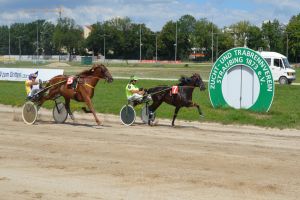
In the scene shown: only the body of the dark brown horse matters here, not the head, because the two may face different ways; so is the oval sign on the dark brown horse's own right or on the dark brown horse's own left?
on the dark brown horse's own left

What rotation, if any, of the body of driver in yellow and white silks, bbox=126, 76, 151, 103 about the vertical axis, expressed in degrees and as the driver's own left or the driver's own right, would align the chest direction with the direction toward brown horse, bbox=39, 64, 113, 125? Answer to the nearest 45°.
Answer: approximately 180°

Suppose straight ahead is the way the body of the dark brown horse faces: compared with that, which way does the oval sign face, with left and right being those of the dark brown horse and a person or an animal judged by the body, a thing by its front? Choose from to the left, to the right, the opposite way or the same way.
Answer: to the right

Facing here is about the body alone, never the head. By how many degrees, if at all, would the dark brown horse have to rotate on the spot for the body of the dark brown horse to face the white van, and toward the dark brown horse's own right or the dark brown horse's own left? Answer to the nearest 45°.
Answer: approximately 90° to the dark brown horse's own left

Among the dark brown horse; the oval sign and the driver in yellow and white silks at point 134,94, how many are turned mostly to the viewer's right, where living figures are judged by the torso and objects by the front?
2

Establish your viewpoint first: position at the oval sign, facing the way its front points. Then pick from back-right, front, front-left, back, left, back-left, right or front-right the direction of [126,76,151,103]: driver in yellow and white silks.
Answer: front-right

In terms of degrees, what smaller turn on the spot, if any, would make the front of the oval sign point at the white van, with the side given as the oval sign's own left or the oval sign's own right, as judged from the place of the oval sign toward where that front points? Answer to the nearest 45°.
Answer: approximately 180°

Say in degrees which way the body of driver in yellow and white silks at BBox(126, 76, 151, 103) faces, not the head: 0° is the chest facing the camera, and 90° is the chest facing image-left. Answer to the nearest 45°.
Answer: approximately 270°

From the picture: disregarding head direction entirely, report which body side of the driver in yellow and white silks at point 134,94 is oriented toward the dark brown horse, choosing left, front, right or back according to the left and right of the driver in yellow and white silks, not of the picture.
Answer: front

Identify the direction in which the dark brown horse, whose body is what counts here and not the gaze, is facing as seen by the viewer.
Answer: to the viewer's right

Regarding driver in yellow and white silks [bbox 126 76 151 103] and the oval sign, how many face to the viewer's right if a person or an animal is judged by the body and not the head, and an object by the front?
1

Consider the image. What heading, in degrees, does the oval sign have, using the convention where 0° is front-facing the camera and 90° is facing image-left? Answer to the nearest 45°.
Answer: approximately 0°

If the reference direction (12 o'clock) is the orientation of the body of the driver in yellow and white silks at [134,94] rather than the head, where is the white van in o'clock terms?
The white van is roughly at 10 o'clock from the driver in yellow and white silks.
